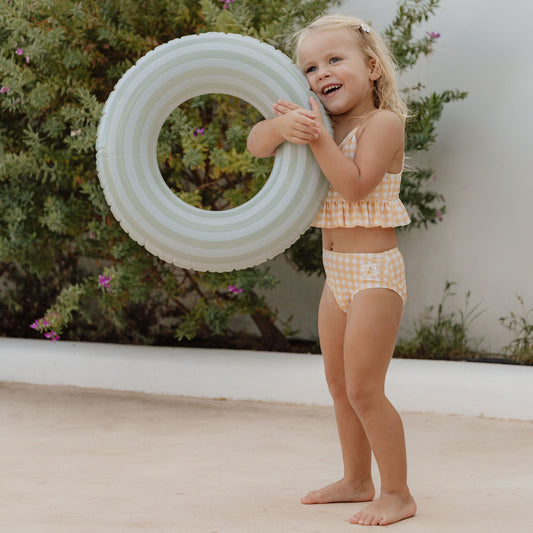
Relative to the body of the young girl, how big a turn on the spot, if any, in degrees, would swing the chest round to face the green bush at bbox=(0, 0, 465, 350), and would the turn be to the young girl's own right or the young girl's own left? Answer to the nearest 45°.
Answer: approximately 90° to the young girl's own right

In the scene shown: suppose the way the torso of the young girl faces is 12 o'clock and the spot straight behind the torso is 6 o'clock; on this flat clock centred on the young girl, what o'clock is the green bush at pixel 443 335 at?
The green bush is roughly at 5 o'clock from the young girl.

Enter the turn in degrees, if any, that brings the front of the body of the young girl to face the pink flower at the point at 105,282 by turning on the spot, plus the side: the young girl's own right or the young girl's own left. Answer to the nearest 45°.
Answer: approximately 90° to the young girl's own right

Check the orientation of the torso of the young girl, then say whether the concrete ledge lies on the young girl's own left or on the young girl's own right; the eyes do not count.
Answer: on the young girl's own right

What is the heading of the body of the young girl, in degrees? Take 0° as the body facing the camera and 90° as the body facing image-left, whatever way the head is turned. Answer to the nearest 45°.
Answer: approximately 45°

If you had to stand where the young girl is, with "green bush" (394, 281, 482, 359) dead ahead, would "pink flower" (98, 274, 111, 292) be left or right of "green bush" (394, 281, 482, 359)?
left
